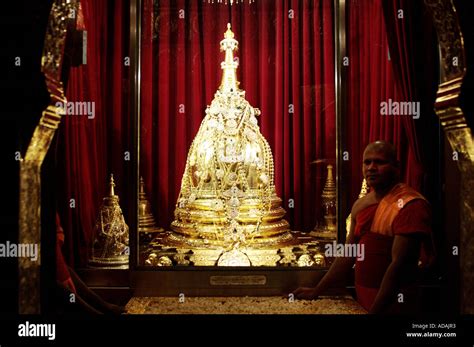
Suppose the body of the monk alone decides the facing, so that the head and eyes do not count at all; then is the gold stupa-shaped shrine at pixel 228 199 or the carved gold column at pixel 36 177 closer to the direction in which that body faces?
the carved gold column

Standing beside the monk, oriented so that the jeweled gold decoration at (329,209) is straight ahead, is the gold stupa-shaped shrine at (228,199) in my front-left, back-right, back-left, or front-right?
front-left

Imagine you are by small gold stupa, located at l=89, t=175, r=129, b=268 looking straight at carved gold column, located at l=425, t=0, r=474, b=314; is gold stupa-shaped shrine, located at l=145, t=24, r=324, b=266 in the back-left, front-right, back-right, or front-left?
front-left

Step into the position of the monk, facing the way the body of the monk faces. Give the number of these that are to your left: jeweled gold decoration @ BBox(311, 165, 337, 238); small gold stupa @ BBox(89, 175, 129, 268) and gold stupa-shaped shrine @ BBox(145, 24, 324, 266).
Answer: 0

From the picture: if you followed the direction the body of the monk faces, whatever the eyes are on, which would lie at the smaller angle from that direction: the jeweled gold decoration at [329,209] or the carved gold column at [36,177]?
the carved gold column

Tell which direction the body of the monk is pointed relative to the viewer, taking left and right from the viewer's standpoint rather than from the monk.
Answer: facing the viewer and to the left of the viewer

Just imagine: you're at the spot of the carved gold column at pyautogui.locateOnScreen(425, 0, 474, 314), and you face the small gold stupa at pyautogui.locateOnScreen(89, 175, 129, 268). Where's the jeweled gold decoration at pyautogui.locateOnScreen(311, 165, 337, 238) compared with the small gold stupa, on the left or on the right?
right

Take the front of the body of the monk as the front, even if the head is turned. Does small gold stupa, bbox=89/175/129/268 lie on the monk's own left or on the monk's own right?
on the monk's own right

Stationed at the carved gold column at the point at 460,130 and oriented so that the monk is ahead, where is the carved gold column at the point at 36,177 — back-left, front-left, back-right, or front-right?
front-left
